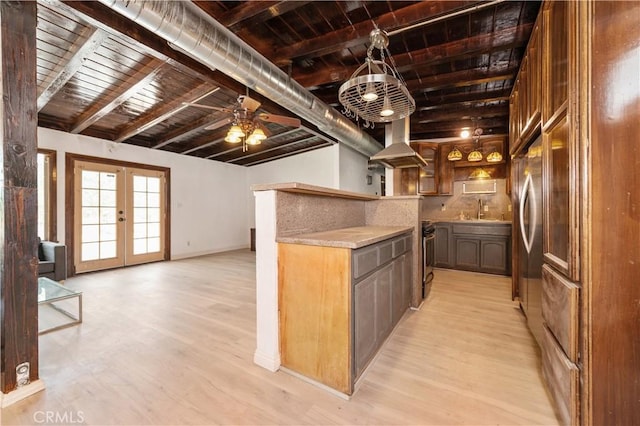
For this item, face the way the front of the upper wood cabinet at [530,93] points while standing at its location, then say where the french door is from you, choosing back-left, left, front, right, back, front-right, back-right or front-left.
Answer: front

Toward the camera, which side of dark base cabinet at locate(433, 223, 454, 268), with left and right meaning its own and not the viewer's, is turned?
front

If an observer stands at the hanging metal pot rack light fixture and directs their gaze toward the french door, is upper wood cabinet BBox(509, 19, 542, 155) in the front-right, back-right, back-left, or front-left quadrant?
back-right

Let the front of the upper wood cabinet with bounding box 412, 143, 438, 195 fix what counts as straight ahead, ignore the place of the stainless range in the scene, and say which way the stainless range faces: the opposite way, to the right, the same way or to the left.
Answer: to the left

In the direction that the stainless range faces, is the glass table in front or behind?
behind

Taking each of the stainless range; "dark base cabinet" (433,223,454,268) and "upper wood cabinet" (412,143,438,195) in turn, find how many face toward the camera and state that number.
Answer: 2

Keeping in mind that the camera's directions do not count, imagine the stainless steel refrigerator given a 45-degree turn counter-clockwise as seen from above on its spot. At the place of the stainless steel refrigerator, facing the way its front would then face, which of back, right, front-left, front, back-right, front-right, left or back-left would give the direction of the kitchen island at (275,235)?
front

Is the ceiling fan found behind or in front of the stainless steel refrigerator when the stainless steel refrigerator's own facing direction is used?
in front

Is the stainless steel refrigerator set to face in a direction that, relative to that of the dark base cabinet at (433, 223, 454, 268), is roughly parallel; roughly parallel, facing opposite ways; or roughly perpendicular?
roughly perpendicular

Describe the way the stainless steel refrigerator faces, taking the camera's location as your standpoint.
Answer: facing to the left of the viewer

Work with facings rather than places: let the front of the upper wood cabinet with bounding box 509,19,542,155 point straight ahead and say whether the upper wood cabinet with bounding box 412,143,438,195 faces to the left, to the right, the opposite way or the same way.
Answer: to the left

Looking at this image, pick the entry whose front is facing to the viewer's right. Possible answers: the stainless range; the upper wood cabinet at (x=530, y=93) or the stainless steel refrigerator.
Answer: the stainless range

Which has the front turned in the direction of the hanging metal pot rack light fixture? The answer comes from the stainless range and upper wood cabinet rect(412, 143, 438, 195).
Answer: the upper wood cabinet

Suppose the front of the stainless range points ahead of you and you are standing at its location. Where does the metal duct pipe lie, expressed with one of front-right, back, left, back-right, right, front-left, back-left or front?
back-right

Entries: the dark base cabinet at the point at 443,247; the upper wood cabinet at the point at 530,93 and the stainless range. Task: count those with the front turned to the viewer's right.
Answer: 1

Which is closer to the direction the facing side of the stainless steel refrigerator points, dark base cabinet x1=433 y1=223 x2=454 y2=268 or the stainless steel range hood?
the stainless steel range hood

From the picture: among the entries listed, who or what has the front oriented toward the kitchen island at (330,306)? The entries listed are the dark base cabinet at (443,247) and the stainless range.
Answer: the dark base cabinet

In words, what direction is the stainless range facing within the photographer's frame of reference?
facing to the right of the viewer

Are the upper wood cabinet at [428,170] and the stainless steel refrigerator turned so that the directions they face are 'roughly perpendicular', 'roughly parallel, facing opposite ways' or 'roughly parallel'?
roughly perpendicular

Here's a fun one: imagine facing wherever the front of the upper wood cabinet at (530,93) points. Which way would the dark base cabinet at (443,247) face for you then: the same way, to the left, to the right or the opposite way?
to the left

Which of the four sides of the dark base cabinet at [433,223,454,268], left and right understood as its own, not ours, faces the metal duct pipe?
front

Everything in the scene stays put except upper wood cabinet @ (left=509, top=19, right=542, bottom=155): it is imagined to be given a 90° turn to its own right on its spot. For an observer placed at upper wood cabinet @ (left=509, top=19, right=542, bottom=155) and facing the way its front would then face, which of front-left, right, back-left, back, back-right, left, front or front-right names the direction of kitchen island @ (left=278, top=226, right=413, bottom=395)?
back-left
